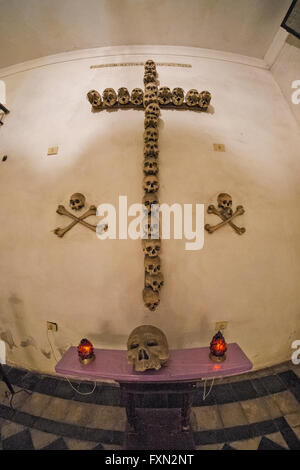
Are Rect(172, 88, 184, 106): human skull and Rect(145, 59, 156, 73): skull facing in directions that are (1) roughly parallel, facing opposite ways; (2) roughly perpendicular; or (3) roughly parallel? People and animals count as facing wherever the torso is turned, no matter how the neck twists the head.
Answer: roughly parallel

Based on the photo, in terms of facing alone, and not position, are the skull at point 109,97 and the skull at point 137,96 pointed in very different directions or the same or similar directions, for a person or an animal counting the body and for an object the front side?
same or similar directions

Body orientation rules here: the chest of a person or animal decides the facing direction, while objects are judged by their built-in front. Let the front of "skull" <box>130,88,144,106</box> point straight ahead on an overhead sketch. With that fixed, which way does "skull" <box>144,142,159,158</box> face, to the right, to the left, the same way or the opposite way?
the same way

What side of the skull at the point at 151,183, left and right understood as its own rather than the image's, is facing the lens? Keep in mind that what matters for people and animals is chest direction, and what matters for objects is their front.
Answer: front

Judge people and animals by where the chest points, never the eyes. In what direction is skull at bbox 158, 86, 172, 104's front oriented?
toward the camera

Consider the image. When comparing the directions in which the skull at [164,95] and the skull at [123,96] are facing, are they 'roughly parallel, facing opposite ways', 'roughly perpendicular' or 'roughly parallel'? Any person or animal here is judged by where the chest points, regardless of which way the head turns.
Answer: roughly parallel

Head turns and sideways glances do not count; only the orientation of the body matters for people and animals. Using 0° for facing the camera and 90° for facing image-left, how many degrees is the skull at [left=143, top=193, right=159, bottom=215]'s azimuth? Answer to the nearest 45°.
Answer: approximately 0°
